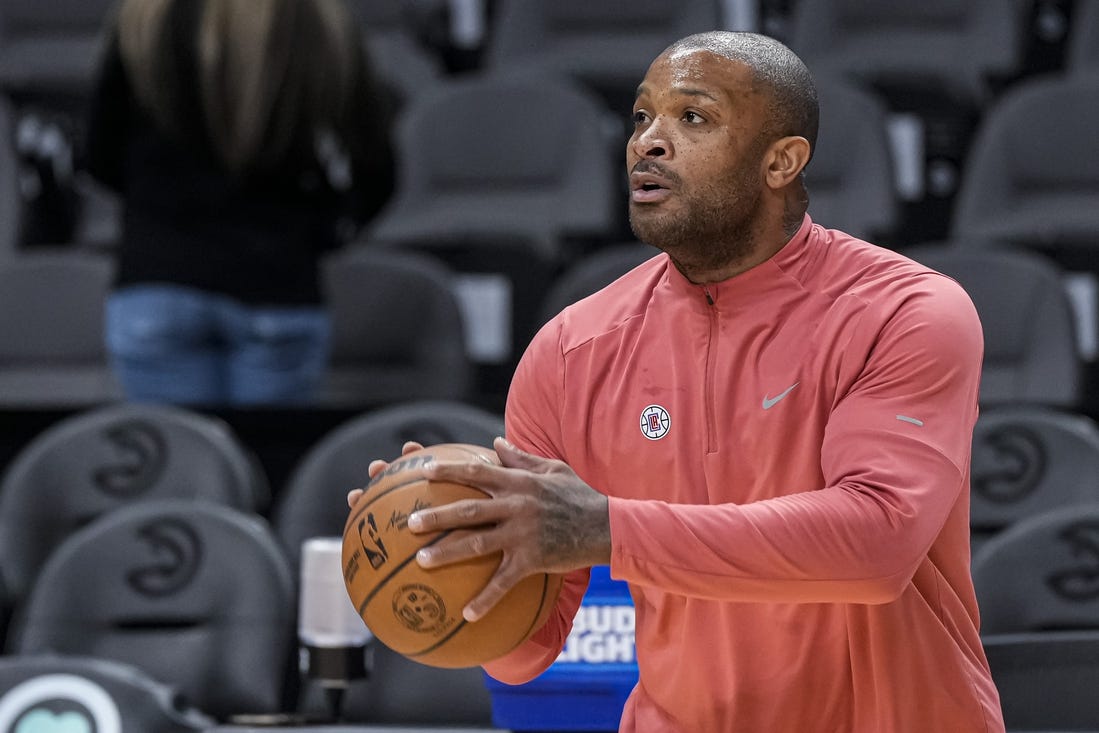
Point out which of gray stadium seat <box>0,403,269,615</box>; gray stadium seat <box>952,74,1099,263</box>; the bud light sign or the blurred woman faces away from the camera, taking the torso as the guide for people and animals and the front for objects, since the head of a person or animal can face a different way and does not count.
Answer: the blurred woman

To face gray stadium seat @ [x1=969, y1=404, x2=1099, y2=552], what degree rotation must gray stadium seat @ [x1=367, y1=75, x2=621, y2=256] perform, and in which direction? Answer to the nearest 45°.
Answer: approximately 45° to its left

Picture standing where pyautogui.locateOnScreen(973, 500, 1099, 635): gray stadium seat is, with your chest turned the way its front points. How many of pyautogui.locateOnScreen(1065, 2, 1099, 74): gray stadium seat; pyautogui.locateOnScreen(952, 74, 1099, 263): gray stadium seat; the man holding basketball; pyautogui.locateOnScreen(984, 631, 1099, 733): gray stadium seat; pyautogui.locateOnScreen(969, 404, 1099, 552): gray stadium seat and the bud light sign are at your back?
3

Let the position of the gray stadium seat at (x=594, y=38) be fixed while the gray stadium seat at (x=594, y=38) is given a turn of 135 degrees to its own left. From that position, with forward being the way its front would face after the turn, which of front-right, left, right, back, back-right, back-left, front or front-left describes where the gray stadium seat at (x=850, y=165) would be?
right

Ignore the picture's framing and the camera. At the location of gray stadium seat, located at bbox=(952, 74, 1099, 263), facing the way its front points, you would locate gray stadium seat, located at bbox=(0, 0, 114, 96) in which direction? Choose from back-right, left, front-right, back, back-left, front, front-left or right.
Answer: right

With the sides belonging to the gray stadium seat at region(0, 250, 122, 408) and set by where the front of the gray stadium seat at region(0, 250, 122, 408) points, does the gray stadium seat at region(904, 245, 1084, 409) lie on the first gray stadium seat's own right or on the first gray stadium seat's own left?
on the first gray stadium seat's own left

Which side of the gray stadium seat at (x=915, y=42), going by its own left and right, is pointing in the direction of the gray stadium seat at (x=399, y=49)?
right

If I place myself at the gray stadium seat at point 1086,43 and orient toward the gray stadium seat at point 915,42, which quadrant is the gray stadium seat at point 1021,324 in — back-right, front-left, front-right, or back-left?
front-left

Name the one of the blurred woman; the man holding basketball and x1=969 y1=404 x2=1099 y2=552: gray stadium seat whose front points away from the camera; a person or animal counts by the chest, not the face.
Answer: the blurred woman

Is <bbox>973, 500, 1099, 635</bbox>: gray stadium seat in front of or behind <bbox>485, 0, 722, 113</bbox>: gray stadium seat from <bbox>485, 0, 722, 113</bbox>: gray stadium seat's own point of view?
in front

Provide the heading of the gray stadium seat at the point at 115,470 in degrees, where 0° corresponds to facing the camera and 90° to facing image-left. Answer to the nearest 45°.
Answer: approximately 0°

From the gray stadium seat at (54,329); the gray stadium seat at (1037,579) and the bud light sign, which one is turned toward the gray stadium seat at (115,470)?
the gray stadium seat at (54,329)

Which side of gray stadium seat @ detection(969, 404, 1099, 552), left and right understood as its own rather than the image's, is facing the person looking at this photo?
front

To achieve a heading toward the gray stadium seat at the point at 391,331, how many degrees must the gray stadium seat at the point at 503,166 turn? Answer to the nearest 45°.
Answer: approximately 45° to its right

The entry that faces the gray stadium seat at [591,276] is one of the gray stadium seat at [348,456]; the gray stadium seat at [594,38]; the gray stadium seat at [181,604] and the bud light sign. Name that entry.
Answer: the gray stadium seat at [594,38]

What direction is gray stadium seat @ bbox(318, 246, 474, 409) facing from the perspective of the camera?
toward the camera

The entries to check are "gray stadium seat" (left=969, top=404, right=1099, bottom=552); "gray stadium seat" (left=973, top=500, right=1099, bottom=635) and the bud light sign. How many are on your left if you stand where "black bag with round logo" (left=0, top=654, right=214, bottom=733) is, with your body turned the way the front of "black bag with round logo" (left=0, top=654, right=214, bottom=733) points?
3

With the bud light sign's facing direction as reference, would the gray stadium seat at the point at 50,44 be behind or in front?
behind

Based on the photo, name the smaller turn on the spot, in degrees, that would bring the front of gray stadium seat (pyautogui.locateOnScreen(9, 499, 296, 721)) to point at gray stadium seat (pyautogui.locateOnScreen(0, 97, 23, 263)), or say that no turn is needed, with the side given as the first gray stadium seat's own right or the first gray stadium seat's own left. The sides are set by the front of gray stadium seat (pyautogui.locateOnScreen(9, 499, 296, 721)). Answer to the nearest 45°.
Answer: approximately 180°

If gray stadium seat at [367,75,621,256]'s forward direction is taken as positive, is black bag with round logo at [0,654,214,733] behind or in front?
in front
